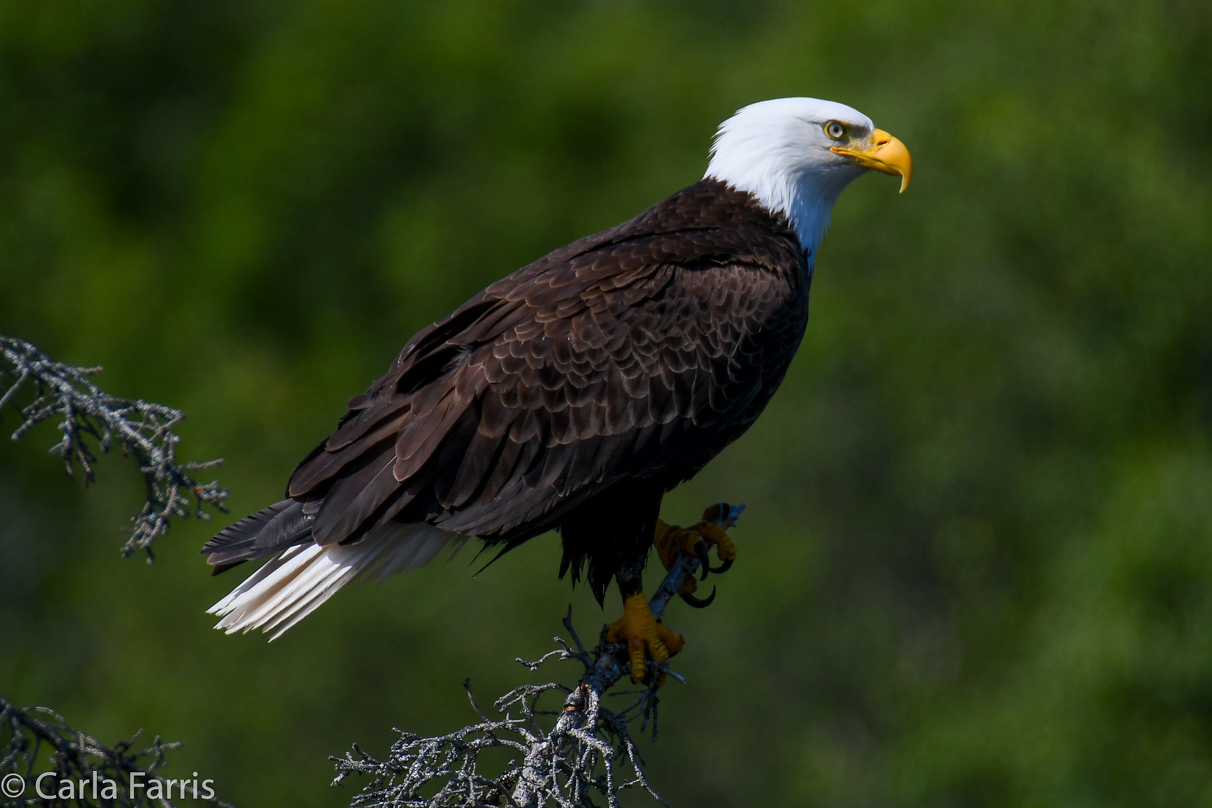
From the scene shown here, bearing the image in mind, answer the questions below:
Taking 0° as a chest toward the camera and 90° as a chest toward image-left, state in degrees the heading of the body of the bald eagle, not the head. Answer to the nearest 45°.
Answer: approximately 270°

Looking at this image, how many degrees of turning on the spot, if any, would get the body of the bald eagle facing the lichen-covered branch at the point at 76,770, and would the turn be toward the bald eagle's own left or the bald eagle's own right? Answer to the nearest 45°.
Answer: approximately 135° to the bald eagle's own right

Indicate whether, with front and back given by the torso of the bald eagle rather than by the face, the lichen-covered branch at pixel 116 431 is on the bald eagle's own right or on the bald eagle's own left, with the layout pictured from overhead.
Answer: on the bald eagle's own right
